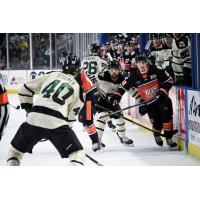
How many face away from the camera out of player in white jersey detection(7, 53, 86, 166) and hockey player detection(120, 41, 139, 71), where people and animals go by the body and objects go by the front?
1

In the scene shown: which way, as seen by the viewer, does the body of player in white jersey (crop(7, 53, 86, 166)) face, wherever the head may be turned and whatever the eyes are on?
away from the camera

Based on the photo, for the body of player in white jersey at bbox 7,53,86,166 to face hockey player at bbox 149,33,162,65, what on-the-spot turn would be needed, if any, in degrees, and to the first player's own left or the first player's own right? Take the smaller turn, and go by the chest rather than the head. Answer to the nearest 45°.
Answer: approximately 45° to the first player's own right

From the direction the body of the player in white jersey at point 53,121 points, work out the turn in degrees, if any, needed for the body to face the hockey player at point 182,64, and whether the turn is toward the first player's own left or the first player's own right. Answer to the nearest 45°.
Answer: approximately 45° to the first player's own right

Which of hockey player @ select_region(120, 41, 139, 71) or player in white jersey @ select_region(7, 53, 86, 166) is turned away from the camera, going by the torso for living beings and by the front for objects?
the player in white jersey
